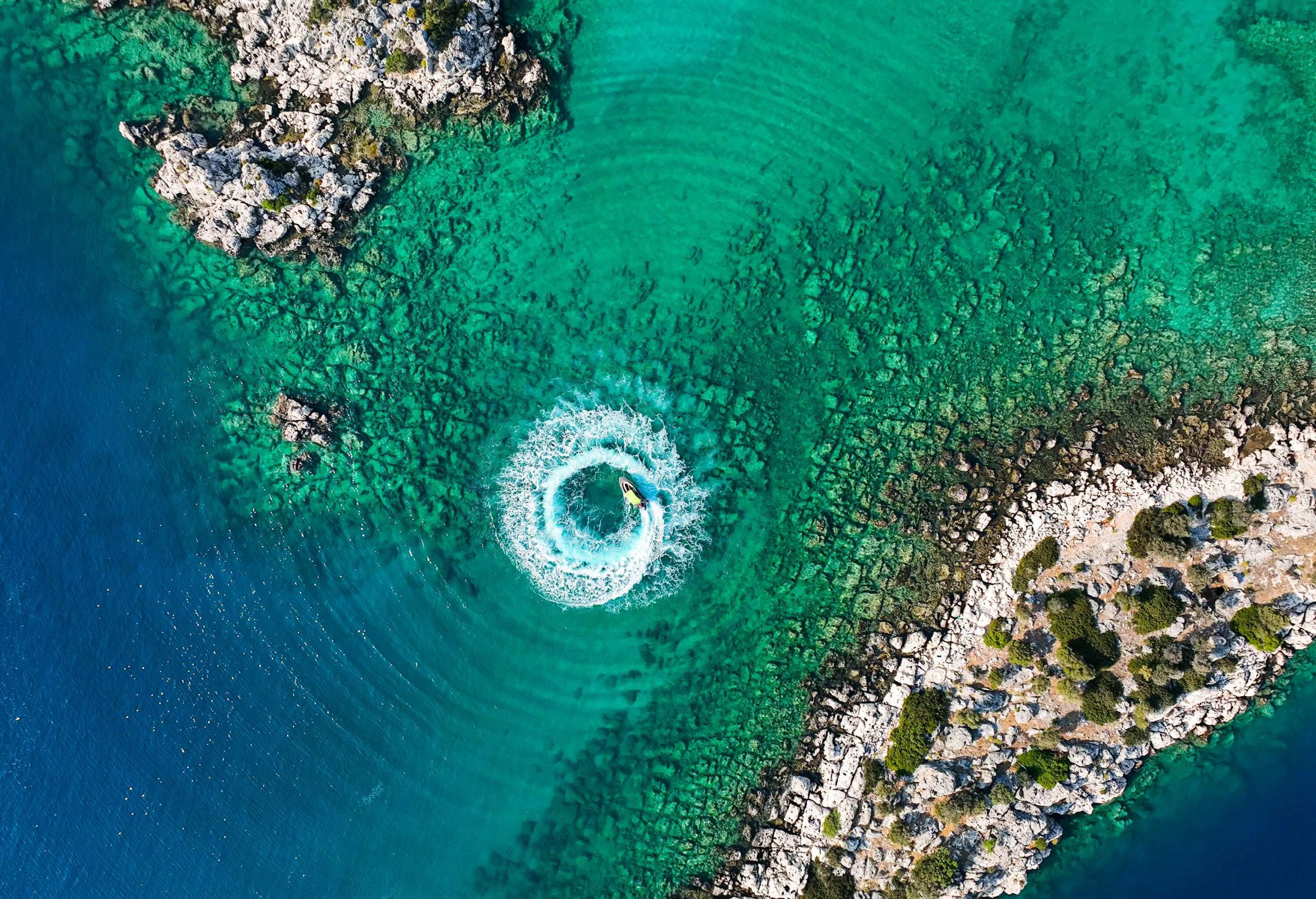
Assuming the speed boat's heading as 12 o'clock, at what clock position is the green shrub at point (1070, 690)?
The green shrub is roughly at 4 o'clock from the speed boat.

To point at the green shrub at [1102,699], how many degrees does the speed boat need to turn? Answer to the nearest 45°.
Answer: approximately 135° to its right

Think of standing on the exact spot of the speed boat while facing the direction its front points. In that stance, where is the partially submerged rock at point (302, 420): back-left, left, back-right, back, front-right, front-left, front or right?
front-left

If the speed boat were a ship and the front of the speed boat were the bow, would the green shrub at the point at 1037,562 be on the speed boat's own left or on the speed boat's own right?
on the speed boat's own right

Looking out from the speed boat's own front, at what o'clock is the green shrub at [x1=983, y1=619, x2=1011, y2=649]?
The green shrub is roughly at 4 o'clock from the speed boat.

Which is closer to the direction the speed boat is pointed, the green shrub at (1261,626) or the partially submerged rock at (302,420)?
the partially submerged rock

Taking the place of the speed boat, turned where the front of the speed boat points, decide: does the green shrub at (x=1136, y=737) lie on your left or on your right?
on your right

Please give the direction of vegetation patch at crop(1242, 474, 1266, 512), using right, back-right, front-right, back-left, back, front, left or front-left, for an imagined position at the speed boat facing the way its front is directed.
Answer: back-right

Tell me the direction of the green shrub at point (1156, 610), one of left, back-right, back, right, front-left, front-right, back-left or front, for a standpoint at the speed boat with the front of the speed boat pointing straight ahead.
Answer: back-right

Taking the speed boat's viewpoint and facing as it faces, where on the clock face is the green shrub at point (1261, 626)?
The green shrub is roughly at 4 o'clock from the speed boat.

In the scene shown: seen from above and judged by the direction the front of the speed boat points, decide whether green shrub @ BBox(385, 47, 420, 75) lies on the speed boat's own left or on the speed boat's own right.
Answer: on the speed boat's own right

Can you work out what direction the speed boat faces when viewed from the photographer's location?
facing away from the viewer and to the left of the viewer

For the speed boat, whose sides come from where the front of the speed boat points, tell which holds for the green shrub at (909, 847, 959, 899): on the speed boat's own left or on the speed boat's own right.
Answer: on the speed boat's own right
